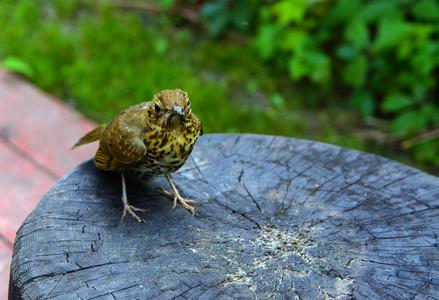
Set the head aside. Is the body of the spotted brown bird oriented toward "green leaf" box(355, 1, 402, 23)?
no

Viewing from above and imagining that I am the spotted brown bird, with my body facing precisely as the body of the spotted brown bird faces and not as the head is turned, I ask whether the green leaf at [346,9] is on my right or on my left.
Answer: on my left

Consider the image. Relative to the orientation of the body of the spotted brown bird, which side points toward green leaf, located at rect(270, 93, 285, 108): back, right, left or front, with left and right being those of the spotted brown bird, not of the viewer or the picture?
left

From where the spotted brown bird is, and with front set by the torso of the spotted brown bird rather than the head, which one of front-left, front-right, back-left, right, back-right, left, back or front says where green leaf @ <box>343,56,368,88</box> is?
left

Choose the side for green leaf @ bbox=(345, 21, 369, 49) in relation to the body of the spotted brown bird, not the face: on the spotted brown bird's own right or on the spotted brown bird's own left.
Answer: on the spotted brown bird's own left

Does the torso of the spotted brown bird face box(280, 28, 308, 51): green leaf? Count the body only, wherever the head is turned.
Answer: no

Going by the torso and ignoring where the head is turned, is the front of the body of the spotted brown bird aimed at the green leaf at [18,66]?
no

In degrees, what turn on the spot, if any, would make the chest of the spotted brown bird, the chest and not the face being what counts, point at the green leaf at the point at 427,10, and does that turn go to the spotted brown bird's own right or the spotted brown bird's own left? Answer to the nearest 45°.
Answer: approximately 90° to the spotted brown bird's own left

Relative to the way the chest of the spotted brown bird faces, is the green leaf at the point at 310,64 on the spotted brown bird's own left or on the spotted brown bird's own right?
on the spotted brown bird's own left

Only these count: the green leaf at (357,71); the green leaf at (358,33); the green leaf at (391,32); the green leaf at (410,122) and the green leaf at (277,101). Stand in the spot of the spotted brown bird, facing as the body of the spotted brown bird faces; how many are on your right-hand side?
0

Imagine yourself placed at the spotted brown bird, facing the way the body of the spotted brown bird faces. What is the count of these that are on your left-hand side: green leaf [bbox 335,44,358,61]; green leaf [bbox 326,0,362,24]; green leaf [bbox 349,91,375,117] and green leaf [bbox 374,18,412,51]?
4

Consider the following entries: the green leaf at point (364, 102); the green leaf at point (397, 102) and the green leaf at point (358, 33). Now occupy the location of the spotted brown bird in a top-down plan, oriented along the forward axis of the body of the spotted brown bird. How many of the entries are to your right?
0
